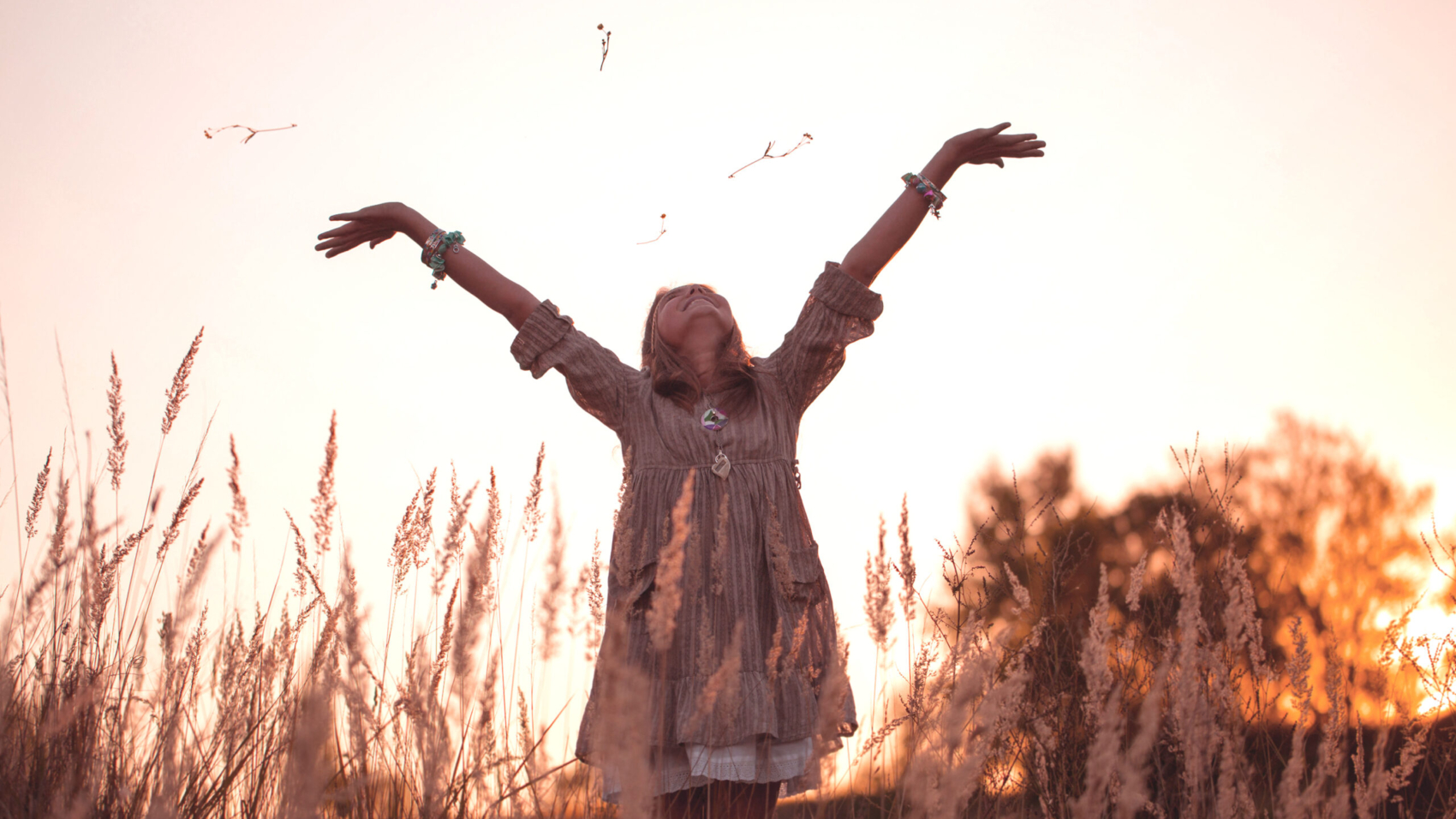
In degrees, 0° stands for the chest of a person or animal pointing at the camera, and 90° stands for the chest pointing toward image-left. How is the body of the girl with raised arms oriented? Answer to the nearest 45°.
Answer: approximately 0°
